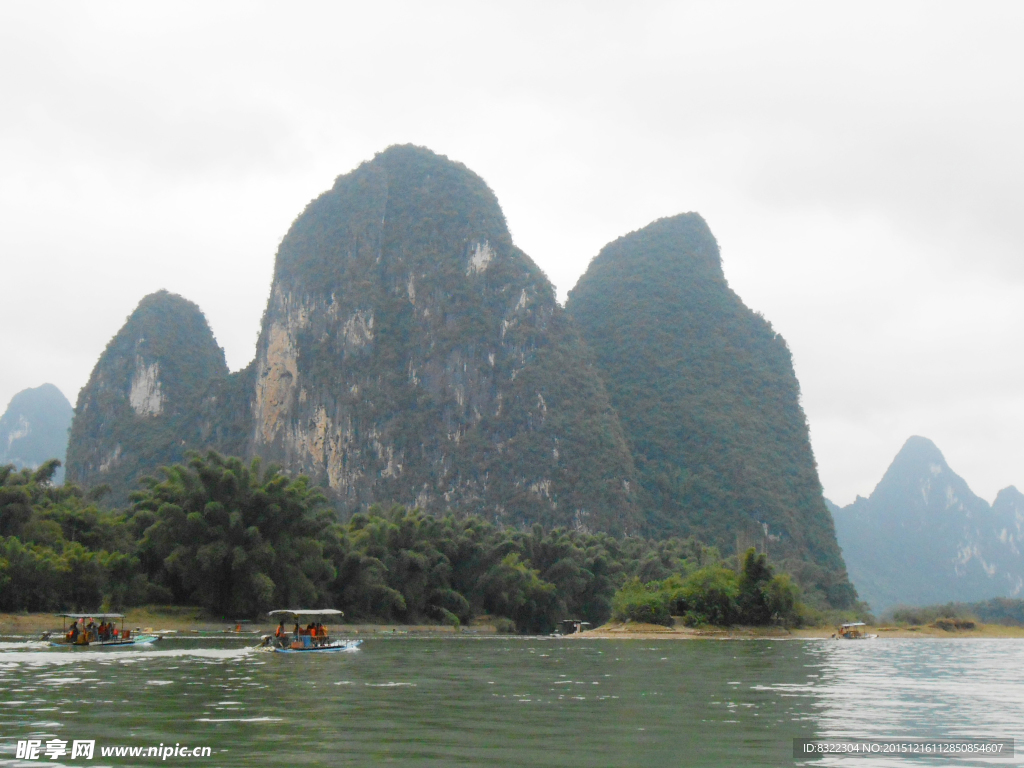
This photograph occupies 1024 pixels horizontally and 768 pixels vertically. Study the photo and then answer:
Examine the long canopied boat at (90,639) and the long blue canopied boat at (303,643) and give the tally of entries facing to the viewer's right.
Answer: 2

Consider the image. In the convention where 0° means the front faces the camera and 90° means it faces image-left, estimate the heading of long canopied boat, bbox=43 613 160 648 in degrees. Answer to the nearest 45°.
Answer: approximately 270°

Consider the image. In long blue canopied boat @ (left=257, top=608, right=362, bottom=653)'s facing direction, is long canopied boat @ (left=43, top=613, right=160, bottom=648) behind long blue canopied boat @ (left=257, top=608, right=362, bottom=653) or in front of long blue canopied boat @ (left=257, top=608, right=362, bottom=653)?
behind

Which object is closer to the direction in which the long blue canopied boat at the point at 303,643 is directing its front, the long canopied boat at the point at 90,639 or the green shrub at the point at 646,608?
the green shrub

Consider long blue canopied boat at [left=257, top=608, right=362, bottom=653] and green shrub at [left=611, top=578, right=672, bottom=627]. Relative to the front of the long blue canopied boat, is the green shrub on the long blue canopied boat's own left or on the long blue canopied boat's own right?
on the long blue canopied boat's own left

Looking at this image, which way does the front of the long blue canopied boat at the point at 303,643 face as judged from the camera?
facing to the right of the viewer
